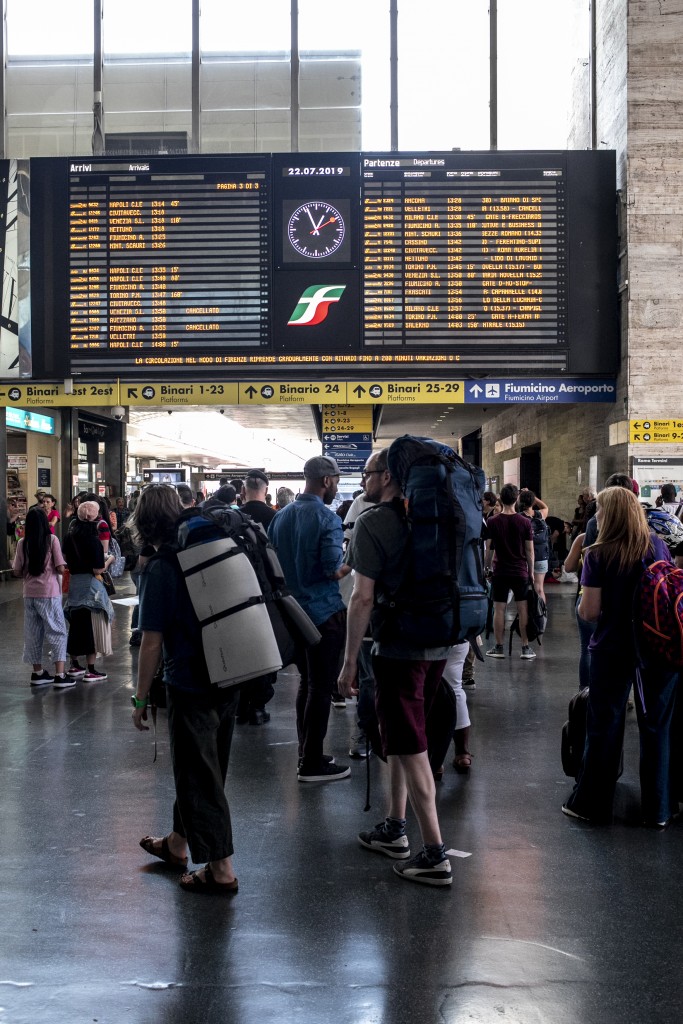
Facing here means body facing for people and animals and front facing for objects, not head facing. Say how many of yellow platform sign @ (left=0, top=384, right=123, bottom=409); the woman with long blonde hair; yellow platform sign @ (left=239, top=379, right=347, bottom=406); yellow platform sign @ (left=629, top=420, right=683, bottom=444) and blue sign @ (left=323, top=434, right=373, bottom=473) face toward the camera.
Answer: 4

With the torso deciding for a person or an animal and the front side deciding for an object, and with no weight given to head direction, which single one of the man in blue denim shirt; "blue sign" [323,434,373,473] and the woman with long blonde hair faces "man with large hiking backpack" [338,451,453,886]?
the blue sign

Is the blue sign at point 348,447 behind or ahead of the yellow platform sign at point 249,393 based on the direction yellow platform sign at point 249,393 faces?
behind

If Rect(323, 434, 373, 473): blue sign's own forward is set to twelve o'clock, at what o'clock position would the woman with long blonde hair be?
The woman with long blonde hair is roughly at 12 o'clock from the blue sign.

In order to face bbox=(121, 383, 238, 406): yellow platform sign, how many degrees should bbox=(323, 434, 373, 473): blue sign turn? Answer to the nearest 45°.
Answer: approximately 45° to its right

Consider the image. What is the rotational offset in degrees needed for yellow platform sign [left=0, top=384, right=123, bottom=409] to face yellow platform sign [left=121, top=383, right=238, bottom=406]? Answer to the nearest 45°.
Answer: approximately 45° to its left

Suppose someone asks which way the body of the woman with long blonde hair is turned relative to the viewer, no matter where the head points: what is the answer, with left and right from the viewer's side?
facing away from the viewer and to the left of the viewer

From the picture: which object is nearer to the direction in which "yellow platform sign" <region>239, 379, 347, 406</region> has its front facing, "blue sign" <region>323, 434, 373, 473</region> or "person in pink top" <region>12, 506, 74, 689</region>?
the person in pink top

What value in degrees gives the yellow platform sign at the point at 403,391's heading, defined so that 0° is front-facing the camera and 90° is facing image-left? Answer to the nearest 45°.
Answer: approximately 0°

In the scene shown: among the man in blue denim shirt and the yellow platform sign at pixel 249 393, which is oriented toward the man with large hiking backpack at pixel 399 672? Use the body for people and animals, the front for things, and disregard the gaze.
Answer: the yellow platform sign
